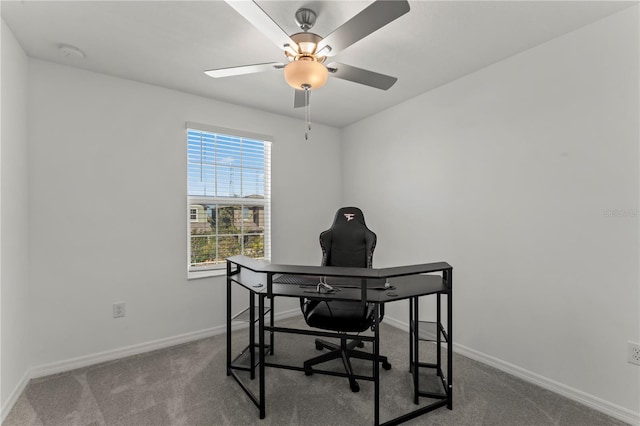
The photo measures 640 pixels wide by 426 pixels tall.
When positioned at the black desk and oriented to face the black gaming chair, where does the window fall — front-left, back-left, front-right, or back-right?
front-left

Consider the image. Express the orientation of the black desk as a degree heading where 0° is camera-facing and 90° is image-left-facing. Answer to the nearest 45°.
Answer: approximately 180°

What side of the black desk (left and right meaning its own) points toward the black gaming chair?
front

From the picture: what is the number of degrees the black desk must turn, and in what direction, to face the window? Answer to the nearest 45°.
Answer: approximately 45° to its left

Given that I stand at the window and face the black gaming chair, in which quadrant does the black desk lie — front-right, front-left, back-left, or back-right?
front-right
